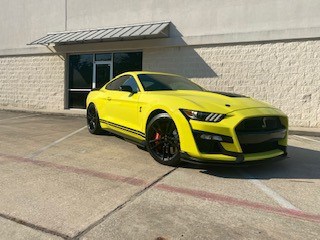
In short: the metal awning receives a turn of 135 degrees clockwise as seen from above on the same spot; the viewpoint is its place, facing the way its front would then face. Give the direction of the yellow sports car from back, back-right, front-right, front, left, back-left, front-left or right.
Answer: back
